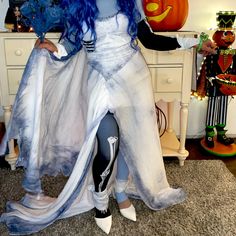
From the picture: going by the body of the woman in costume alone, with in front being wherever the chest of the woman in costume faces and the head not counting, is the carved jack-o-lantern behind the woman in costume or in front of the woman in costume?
behind

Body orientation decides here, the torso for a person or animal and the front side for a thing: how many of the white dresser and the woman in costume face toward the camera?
2

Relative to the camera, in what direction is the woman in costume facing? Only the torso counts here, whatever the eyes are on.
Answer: toward the camera

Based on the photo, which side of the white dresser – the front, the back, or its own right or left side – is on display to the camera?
front

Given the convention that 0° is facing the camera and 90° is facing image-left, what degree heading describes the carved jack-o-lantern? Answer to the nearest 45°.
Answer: approximately 45°
